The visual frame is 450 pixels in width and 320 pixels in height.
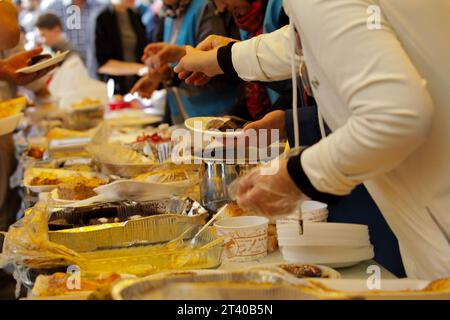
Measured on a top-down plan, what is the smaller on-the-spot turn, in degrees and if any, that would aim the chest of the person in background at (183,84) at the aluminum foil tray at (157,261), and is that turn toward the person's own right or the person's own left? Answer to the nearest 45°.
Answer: approximately 45° to the person's own left

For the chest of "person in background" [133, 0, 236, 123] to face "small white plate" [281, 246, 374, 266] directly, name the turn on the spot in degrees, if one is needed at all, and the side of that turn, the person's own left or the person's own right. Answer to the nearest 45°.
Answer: approximately 45° to the person's own left

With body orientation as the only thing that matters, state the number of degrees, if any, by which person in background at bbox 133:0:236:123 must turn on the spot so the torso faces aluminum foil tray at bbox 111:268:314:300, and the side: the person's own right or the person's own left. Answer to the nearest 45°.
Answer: approximately 45° to the person's own left

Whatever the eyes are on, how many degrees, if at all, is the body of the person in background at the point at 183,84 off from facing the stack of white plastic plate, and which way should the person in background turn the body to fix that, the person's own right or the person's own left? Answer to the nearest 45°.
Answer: approximately 45° to the person's own left

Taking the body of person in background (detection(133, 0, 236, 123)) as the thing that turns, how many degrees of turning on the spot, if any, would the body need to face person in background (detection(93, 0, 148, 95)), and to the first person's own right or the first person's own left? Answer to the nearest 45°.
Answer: approximately 135° to the first person's own right

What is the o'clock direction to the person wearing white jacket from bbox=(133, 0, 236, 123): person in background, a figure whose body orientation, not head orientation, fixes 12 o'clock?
The person wearing white jacket is roughly at 10 o'clock from the person in background.

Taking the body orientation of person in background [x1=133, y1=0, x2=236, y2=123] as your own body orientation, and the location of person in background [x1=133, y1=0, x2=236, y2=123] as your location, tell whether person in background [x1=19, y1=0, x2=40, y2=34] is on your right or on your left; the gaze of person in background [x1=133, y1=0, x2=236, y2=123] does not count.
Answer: on your right

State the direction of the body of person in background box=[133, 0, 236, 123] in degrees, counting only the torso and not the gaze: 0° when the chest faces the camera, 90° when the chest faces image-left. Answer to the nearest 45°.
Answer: approximately 45°

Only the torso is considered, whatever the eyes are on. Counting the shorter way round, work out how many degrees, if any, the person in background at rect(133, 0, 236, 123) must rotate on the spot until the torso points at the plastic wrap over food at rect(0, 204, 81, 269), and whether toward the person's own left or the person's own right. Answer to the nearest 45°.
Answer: approximately 45° to the person's own left
